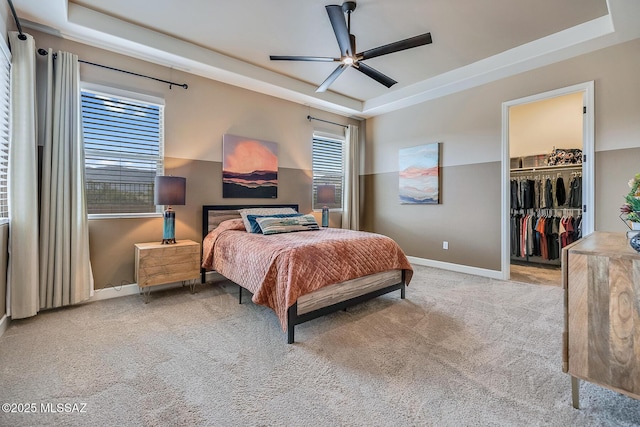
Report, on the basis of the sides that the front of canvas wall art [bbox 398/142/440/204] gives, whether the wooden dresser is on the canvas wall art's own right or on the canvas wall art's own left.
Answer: on the canvas wall art's own left

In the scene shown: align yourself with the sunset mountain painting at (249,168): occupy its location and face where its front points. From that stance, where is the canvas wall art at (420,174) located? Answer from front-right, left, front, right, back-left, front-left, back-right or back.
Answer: front-left

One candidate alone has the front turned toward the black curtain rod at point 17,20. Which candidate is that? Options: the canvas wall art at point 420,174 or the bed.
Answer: the canvas wall art

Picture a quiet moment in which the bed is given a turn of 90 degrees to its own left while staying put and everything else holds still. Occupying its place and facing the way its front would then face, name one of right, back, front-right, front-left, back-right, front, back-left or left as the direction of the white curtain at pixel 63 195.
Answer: back-left

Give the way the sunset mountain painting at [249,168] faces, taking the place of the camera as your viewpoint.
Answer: facing the viewer and to the right of the viewer

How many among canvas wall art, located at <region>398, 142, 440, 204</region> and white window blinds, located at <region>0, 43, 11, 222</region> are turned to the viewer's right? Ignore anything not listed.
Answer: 1

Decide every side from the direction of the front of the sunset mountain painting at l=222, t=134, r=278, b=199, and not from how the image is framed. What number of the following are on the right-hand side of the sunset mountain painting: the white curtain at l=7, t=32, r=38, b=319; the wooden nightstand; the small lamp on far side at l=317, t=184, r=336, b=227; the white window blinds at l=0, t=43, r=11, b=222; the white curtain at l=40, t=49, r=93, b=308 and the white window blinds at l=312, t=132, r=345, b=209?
4

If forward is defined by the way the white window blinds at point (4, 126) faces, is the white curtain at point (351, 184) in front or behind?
in front

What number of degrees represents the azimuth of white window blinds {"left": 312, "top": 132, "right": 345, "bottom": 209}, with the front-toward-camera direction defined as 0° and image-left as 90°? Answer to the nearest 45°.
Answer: approximately 315°

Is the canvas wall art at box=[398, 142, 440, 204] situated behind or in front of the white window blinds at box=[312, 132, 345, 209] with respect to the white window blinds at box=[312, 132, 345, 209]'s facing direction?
in front

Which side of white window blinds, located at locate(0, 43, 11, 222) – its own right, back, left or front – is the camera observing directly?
right

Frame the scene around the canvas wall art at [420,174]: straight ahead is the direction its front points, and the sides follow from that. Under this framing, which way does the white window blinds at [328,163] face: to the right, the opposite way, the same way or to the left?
to the left

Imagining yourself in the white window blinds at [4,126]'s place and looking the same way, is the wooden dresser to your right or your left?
on your right

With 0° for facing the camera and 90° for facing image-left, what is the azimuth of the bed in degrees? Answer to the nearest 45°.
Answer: approximately 315°
